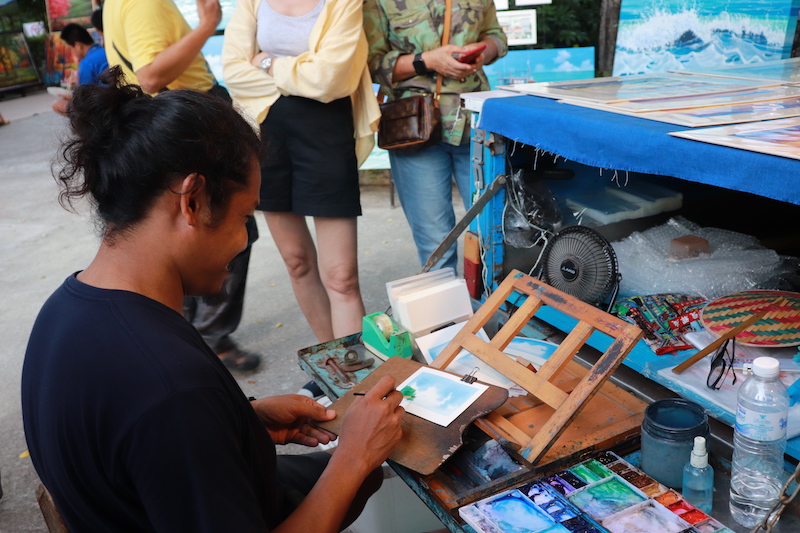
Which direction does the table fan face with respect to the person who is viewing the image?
facing the viewer and to the left of the viewer

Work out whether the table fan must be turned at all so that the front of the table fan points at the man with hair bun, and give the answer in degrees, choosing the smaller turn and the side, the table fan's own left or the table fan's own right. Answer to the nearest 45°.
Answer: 0° — it already faces them

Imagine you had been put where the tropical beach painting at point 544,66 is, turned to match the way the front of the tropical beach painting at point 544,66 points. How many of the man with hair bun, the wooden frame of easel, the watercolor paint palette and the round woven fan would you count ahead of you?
4

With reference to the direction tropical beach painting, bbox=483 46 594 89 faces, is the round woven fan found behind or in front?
in front

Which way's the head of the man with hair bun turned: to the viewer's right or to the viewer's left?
to the viewer's right

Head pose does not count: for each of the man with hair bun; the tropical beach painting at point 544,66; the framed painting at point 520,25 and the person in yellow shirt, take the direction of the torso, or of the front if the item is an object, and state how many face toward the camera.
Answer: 2

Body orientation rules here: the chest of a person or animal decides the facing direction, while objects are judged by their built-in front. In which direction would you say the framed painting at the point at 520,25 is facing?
toward the camera

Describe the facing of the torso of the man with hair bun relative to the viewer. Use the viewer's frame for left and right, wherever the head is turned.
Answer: facing away from the viewer and to the right of the viewer

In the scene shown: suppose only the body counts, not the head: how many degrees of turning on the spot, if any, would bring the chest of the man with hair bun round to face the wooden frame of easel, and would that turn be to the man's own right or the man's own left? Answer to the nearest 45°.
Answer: approximately 45° to the man's own right

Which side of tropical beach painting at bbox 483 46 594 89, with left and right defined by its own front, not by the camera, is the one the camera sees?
front

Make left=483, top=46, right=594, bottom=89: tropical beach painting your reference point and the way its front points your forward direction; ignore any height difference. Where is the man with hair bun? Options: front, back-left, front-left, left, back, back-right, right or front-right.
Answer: front

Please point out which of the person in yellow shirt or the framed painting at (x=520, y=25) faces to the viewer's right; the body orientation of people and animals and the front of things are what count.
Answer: the person in yellow shirt

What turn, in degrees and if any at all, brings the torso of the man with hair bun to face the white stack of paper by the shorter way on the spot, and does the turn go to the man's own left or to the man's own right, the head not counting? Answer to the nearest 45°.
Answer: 0° — they already face it
